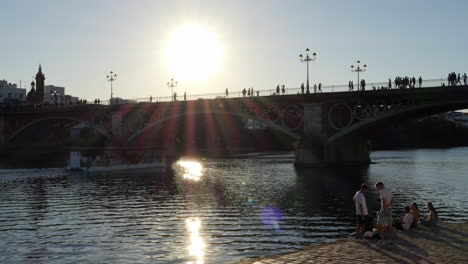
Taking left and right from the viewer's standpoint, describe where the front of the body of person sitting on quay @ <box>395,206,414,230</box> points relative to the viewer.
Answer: facing to the left of the viewer

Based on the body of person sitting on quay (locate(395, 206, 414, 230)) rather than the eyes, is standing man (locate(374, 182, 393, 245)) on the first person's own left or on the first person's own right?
on the first person's own left

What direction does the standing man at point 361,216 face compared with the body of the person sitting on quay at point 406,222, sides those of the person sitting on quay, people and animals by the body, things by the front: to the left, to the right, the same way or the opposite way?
the opposite way

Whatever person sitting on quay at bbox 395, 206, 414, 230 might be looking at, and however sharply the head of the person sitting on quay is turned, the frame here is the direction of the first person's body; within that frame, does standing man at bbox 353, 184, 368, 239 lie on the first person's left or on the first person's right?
on the first person's left

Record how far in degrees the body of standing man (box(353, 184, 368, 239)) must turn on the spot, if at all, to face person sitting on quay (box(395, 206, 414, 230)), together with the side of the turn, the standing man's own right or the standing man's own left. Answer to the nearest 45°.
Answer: approximately 45° to the standing man's own left

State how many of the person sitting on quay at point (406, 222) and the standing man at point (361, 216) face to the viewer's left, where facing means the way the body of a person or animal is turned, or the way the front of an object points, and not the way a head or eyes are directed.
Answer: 1
